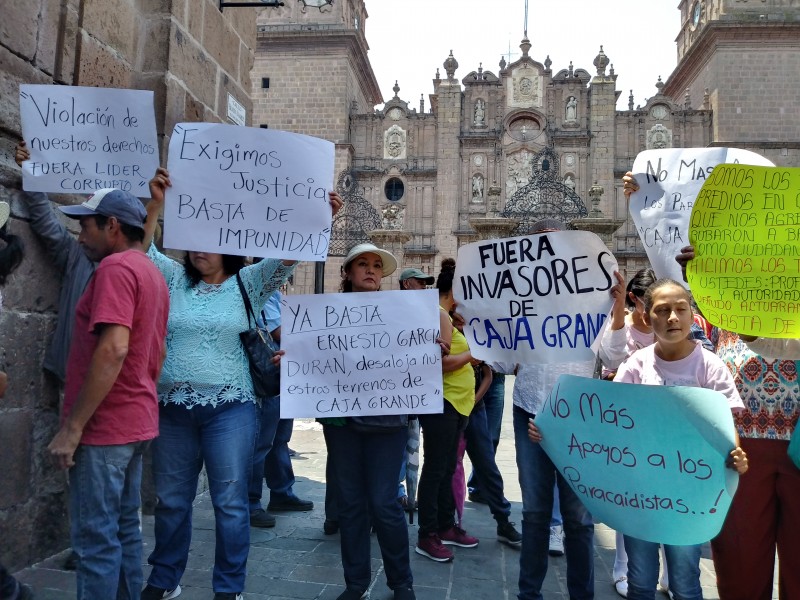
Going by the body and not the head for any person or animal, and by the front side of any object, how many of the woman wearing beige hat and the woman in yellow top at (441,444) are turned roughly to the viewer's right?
1

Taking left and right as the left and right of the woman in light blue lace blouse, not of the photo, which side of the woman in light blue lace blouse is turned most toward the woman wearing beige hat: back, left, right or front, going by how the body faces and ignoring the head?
left

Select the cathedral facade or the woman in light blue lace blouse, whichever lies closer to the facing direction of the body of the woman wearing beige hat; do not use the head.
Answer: the woman in light blue lace blouse

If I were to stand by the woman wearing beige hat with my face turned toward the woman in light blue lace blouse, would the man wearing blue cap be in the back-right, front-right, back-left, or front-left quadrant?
front-left

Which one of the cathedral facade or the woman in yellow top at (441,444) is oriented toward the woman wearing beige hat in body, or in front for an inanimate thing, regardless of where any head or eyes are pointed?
the cathedral facade

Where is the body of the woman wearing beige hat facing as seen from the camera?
toward the camera

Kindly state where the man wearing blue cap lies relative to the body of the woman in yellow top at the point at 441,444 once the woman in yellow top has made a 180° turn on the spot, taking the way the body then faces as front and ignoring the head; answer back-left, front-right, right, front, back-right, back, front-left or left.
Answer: front-left

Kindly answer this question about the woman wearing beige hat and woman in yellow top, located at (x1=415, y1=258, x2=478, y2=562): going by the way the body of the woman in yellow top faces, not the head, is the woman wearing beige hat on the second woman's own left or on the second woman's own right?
on the second woman's own right

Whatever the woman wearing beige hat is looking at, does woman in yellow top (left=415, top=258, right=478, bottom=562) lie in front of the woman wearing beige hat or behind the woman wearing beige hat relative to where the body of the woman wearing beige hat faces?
behind

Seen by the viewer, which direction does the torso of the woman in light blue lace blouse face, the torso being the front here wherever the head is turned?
toward the camera

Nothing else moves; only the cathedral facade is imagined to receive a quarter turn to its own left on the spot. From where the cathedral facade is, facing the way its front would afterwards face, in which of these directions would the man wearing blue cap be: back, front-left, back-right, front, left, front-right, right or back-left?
right

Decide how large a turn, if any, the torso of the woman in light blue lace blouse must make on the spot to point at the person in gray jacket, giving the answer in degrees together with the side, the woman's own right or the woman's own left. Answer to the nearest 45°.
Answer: approximately 135° to the woman's own right

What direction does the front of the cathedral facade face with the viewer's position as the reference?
facing the viewer
